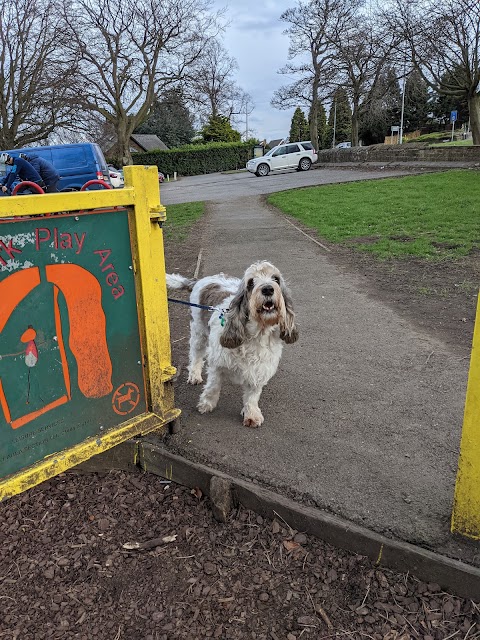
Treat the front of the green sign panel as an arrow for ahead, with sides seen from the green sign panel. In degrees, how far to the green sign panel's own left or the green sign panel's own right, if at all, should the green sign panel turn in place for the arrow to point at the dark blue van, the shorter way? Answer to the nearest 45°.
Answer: approximately 135° to the green sign panel's own left

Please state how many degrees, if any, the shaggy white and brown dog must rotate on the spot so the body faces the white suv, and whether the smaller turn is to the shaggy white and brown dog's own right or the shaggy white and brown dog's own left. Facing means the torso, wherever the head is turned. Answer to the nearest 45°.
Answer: approximately 135° to the shaggy white and brown dog's own left

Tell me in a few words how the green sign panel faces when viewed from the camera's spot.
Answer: facing the viewer and to the right of the viewer

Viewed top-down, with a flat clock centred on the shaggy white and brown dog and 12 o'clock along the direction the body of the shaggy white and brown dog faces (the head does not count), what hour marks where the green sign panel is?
The green sign panel is roughly at 3 o'clock from the shaggy white and brown dog.

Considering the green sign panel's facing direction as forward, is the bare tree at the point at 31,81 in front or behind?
behind

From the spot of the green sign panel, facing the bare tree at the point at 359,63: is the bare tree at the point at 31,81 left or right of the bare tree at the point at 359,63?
left

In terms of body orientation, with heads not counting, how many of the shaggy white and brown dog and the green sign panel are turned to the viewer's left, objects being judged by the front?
0

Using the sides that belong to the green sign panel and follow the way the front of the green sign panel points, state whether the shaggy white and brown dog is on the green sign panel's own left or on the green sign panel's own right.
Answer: on the green sign panel's own left
